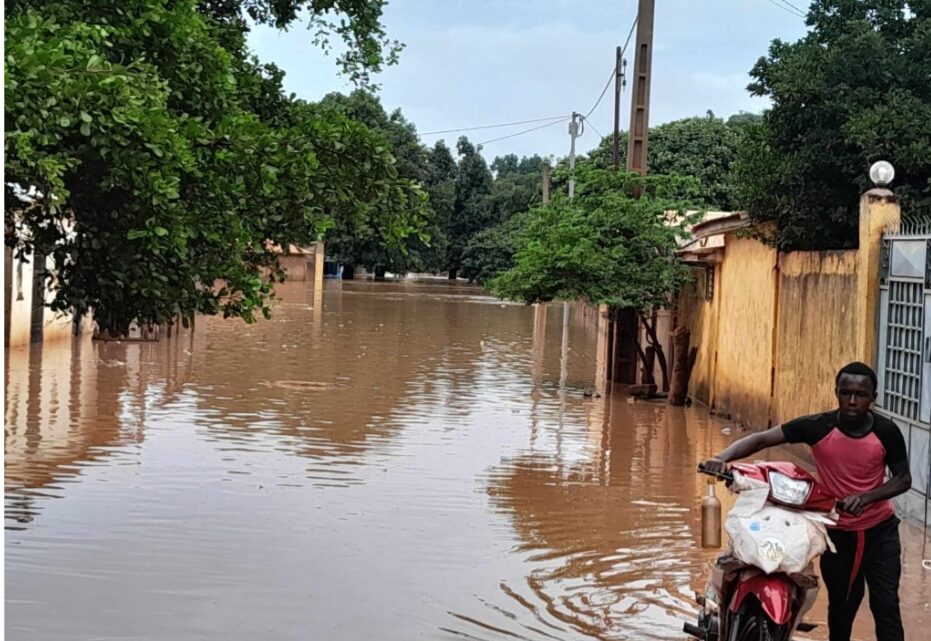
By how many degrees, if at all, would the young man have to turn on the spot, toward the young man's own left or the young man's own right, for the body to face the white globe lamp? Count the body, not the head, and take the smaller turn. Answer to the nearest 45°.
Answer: approximately 180°

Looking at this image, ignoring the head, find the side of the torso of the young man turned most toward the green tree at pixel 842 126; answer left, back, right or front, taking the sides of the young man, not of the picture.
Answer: back

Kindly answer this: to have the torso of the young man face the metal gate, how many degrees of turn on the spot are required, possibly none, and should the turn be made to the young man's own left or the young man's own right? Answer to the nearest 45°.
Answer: approximately 180°

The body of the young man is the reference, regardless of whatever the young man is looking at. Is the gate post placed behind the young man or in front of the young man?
behind

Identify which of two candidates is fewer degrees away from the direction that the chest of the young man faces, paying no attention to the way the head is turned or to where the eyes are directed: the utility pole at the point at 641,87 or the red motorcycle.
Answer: the red motorcycle

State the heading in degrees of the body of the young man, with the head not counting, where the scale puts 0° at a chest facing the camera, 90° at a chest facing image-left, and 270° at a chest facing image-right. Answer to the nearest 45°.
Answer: approximately 0°

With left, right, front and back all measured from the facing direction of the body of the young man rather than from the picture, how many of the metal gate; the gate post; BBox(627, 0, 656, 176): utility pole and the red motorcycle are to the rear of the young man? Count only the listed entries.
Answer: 3

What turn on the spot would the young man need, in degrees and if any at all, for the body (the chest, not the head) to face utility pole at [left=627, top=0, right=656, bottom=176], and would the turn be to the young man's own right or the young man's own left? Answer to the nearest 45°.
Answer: approximately 180°
